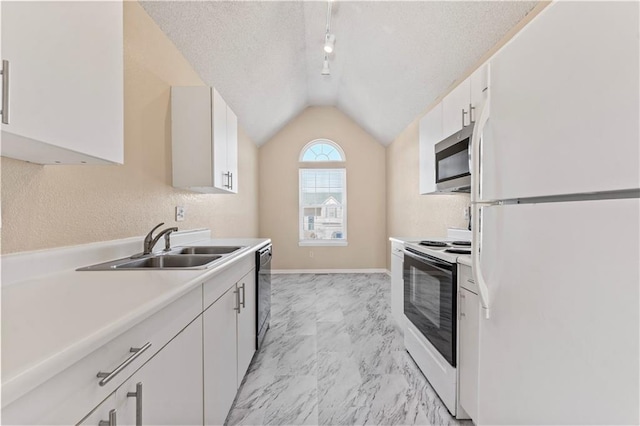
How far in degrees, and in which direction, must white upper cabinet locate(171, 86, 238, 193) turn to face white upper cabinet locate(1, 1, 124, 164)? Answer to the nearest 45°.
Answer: approximately 90° to its right

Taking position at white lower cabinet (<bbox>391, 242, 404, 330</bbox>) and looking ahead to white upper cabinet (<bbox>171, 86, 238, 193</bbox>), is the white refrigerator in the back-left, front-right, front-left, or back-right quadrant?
front-left

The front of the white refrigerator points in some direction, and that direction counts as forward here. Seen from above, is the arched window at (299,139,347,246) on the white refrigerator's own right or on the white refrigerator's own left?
on the white refrigerator's own right

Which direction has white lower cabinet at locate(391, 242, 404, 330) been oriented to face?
to the viewer's left

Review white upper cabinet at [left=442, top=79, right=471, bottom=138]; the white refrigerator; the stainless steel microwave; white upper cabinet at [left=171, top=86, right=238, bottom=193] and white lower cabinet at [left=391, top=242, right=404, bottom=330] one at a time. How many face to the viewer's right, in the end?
1

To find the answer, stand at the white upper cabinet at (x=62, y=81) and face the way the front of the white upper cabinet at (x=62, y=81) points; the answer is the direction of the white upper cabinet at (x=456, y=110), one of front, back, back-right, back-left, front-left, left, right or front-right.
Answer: front-left

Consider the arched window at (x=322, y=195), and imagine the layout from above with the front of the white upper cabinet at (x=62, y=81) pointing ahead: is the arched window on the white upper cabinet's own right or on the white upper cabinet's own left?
on the white upper cabinet's own left

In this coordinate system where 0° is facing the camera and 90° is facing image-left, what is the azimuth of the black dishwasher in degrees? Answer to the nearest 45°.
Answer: approximately 270°

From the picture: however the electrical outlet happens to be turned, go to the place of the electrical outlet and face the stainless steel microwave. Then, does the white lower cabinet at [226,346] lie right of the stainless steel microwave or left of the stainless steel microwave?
right

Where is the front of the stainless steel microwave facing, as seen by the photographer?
facing the viewer and to the left of the viewer

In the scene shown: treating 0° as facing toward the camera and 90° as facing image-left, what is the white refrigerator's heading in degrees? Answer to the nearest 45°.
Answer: approximately 45°

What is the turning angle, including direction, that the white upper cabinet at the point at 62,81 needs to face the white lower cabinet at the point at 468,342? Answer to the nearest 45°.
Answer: approximately 45° to its left

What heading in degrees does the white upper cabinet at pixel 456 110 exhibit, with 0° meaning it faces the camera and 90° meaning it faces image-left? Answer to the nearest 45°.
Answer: approximately 45°
